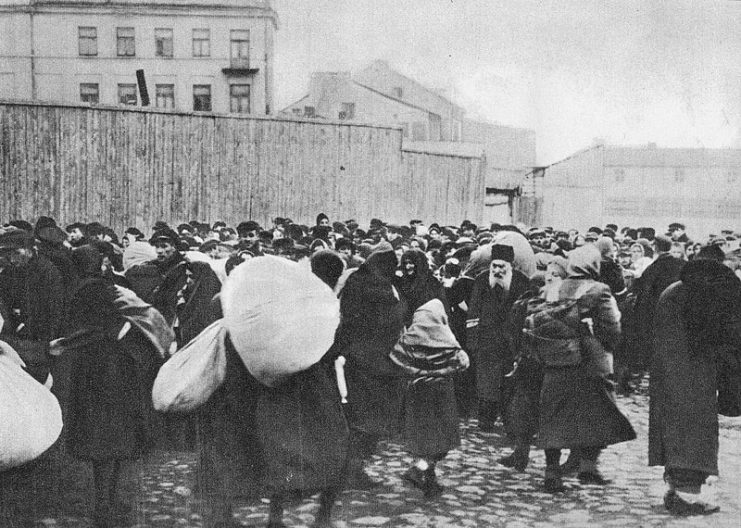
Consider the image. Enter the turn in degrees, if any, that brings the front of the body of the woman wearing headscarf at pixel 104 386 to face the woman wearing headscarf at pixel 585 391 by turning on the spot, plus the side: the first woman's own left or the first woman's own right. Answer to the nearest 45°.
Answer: approximately 45° to the first woman's own right

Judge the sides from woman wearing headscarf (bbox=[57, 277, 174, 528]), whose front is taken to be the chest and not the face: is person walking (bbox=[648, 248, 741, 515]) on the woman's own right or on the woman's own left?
on the woman's own right

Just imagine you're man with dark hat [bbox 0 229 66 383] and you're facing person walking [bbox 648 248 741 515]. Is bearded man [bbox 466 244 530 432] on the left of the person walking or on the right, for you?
left

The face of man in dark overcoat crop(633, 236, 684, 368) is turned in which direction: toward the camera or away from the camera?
away from the camera

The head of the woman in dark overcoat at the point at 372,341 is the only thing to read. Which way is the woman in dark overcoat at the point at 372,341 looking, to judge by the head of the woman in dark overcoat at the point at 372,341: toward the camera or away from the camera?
away from the camera

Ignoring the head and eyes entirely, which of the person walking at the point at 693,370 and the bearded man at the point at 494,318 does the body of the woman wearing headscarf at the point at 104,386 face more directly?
the bearded man

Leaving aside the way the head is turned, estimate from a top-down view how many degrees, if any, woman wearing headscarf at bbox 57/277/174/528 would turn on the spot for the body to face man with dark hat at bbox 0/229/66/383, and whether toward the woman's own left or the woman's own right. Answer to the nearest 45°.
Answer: approximately 90° to the woman's own left

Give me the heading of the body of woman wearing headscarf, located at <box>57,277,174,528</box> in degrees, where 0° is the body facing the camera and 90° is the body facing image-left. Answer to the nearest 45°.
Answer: approximately 225°
